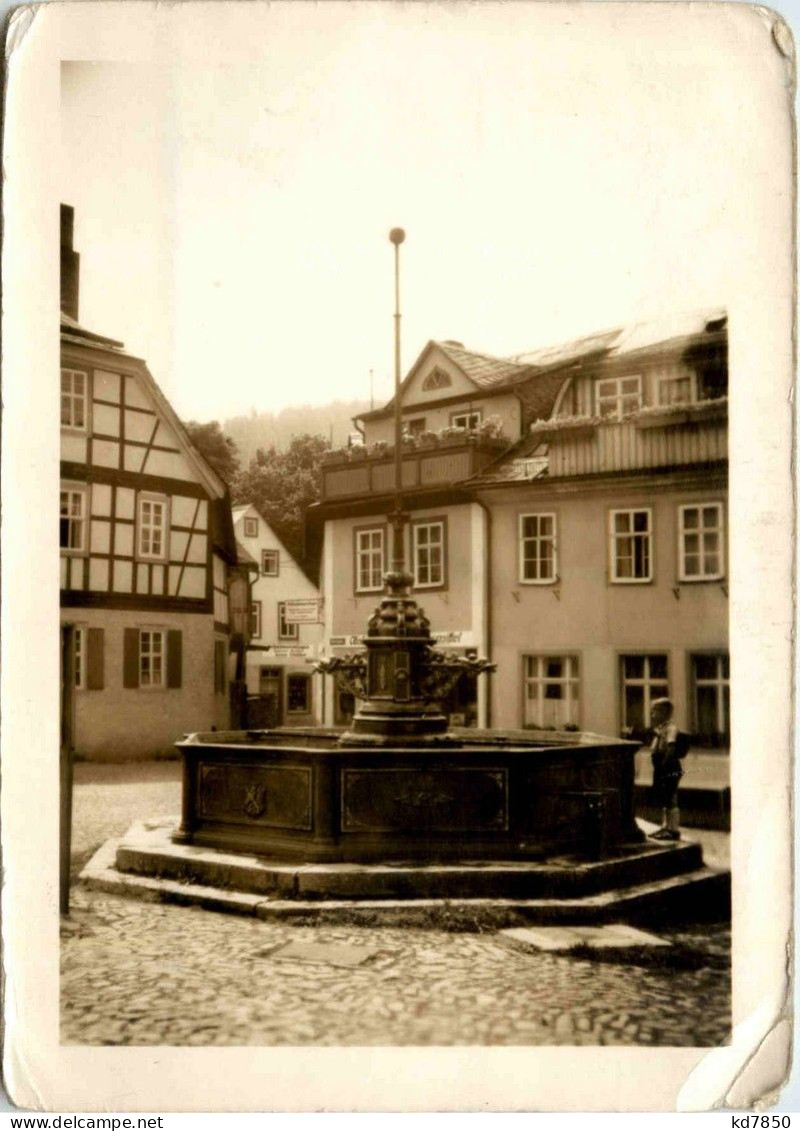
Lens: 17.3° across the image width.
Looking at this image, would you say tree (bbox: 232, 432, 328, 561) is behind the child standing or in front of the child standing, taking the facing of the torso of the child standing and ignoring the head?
in front

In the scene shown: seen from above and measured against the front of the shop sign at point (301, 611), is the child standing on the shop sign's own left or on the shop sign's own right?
on the shop sign's own left

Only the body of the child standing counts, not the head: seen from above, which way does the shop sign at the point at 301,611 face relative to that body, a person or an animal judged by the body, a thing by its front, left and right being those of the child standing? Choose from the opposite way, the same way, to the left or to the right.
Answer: to the left

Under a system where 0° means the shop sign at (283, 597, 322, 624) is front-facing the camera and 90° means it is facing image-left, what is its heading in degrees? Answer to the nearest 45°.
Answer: approximately 0°

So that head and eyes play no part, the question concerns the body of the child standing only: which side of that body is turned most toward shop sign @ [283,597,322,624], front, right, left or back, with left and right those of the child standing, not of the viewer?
right

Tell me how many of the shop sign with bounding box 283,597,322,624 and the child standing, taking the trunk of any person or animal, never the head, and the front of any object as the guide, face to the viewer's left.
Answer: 1

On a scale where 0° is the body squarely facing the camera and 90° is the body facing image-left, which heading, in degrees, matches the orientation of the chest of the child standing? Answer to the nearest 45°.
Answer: approximately 90°
